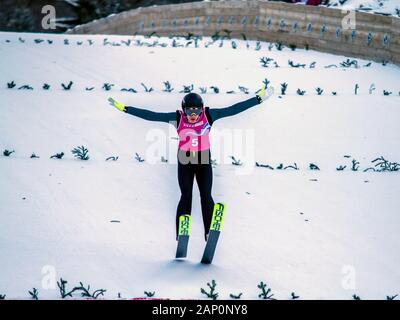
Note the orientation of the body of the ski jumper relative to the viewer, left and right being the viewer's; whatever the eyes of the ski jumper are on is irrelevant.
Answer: facing the viewer
